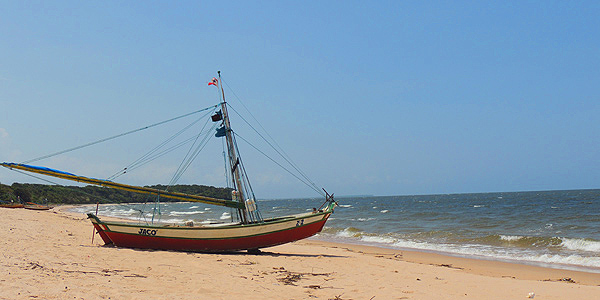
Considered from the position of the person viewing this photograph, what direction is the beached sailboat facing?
facing to the right of the viewer
